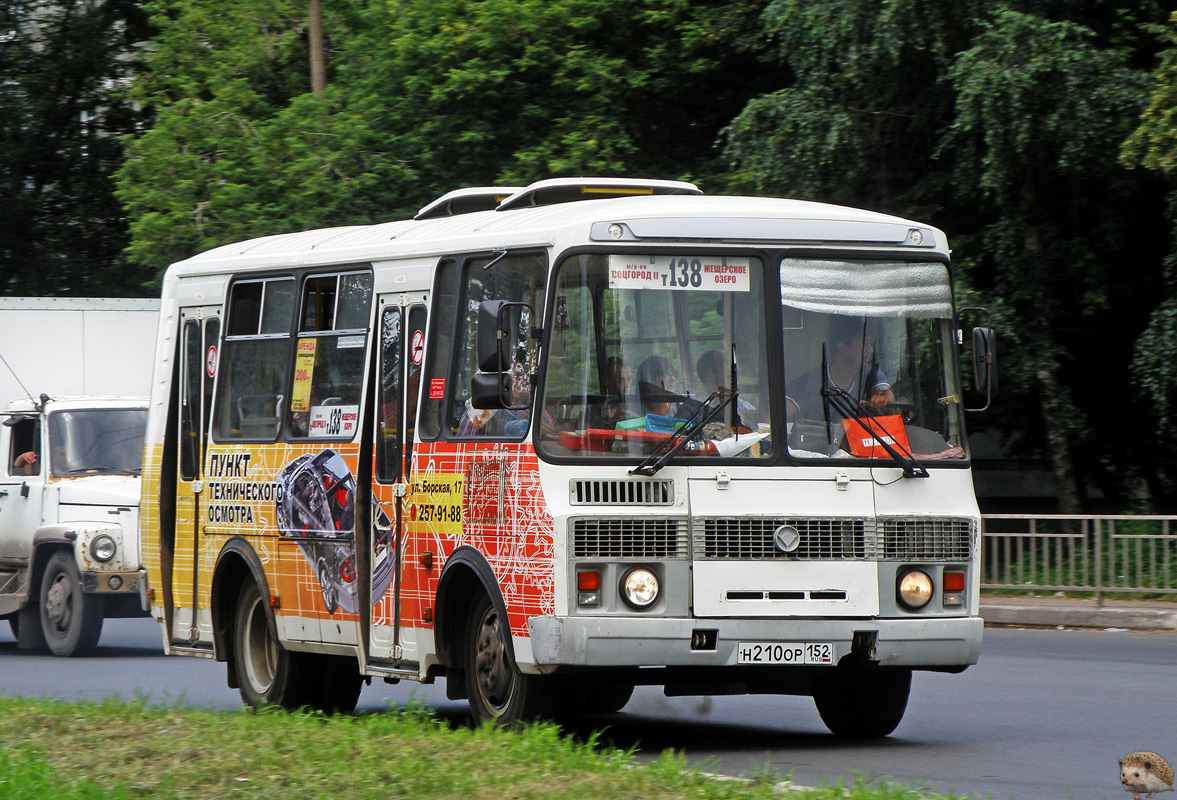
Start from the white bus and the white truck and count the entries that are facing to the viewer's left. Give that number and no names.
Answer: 0

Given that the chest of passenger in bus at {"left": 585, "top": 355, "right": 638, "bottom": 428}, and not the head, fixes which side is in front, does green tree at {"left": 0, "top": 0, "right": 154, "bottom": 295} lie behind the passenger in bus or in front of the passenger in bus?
behind

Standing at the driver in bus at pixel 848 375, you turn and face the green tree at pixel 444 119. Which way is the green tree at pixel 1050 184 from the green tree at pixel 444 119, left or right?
right

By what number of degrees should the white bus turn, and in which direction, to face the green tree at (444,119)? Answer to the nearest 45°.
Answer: approximately 135° to its left

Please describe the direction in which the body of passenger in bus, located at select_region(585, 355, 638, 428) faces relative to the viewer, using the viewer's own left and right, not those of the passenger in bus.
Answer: facing the viewer and to the right of the viewer

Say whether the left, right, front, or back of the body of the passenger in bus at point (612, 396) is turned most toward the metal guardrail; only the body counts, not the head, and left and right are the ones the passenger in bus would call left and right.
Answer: left

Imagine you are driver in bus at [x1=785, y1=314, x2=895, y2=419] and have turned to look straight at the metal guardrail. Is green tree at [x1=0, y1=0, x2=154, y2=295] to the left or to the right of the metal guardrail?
left

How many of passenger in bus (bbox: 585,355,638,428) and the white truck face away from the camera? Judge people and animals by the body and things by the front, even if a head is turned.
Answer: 0

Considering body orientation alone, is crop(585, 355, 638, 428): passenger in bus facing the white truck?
no

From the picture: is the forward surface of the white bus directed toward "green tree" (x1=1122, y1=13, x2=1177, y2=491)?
no

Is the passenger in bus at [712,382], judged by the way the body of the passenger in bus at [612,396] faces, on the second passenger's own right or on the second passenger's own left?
on the second passenger's own left

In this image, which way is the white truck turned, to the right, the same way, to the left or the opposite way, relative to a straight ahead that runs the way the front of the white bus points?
the same way

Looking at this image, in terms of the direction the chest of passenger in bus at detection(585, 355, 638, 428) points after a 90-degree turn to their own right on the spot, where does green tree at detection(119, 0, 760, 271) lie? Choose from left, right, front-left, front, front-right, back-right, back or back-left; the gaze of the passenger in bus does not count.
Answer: back-right
